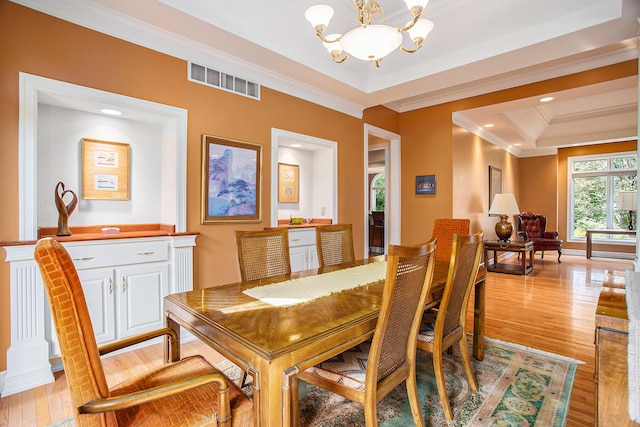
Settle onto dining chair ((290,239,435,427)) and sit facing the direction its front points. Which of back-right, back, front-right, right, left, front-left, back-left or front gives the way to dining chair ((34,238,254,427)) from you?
left

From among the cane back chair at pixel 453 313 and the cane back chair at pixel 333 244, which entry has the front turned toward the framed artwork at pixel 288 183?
the cane back chair at pixel 453 313

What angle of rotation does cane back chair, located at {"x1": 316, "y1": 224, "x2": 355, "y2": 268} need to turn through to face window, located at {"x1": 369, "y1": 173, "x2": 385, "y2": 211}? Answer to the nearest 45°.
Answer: approximately 135° to its left

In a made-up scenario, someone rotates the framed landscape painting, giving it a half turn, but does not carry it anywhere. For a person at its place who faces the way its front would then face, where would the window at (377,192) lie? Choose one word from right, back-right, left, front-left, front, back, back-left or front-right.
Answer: right

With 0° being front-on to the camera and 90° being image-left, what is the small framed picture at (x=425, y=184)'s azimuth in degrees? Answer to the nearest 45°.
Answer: approximately 0°

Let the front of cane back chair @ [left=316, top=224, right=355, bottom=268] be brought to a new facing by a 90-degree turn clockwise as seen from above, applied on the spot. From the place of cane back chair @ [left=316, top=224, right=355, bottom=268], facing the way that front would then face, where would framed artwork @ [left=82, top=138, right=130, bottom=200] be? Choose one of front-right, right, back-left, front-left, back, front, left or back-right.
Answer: front-right

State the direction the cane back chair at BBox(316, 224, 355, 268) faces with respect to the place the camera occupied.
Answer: facing the viewer and to the right of the viewer

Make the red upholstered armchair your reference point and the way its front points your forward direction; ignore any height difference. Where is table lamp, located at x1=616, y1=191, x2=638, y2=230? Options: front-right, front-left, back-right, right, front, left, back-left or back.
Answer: front-left

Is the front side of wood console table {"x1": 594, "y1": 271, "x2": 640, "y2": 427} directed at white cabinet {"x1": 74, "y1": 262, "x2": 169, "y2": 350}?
yes

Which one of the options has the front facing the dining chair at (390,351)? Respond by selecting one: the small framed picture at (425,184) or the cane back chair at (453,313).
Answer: the small framed picture

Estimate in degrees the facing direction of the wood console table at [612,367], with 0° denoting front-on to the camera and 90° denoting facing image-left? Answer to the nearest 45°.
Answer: approximately 90°

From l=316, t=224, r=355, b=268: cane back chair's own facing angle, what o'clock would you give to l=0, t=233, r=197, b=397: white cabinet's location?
The white cabinet is roughly at 4 o'clock from the cane back chair.
